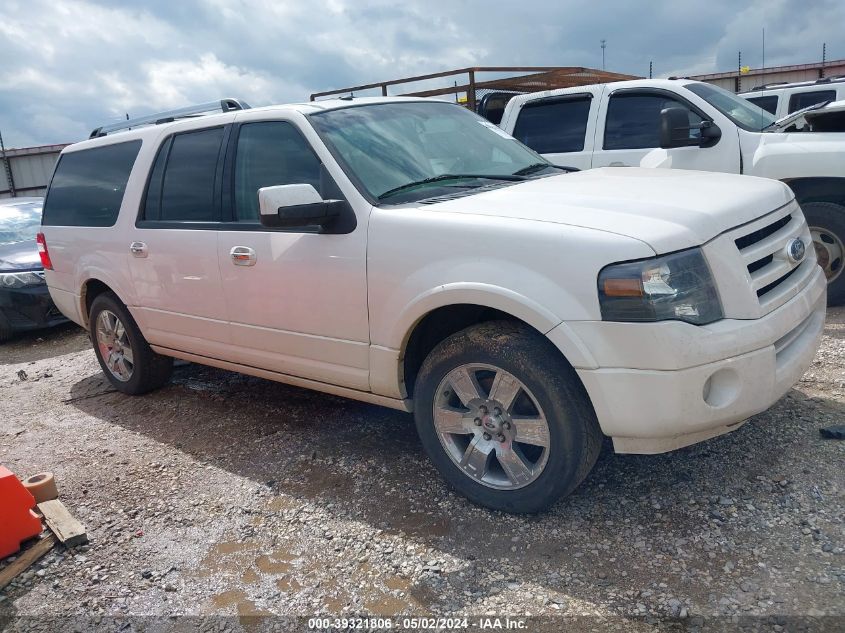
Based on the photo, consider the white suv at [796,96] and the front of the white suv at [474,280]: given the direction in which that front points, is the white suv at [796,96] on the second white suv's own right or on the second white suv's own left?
on the second white suv's own left

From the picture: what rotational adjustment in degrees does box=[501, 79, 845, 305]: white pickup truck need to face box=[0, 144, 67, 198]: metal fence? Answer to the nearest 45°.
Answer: approximately 180°

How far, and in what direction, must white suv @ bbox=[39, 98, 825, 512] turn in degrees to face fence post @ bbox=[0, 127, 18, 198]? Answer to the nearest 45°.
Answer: approximately 180°

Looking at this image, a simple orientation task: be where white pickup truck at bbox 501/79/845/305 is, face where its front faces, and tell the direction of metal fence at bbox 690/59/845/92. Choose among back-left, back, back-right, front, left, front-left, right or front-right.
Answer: back-left

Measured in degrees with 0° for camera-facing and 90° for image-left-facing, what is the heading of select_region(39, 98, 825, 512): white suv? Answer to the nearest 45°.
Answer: approximately 315°

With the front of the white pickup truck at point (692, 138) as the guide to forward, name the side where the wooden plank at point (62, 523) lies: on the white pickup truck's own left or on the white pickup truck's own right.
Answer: on the white pickup truck's own right

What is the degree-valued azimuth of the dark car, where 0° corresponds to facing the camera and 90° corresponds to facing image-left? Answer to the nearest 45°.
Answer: approximately 315°
